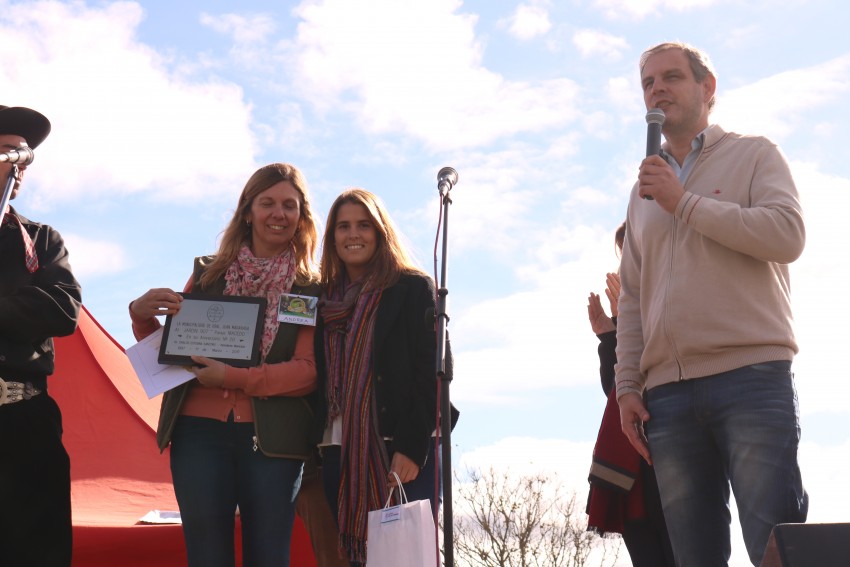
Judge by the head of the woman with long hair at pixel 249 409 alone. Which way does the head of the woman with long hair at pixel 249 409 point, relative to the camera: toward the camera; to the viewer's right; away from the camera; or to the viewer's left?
toward the camera

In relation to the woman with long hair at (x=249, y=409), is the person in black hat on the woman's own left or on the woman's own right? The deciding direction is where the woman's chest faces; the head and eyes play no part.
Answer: on the woman's own right

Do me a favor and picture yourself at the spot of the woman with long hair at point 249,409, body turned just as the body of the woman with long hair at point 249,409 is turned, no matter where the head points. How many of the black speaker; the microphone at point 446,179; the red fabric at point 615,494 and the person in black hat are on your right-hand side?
1

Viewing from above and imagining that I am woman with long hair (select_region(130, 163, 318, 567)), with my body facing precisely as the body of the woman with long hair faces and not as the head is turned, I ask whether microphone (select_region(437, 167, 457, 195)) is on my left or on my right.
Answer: on my left

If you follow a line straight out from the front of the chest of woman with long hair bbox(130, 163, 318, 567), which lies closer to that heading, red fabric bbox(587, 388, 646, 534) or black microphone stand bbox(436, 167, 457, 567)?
the black microphone stand

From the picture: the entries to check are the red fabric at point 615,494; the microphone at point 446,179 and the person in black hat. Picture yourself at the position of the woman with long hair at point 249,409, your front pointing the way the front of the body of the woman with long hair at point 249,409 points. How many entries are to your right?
1

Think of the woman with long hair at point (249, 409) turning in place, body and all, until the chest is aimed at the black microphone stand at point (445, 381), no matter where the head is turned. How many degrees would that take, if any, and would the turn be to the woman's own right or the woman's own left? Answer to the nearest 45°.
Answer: approximately 45° to the woman's own left

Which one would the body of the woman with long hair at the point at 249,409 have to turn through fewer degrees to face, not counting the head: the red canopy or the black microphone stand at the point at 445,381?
the black microphone stand

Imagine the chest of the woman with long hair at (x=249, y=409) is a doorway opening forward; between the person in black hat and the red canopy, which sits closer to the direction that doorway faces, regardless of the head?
the person in black hat

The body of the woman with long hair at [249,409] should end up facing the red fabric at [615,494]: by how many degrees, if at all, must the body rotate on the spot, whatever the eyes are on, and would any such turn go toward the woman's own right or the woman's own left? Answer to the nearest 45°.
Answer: approximately 90° to the woman's own left

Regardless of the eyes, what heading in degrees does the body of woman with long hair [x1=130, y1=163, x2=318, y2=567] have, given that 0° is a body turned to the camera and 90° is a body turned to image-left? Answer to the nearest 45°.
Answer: approximately 0°

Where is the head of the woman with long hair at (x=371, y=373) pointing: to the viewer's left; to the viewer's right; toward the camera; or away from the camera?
toward the camera

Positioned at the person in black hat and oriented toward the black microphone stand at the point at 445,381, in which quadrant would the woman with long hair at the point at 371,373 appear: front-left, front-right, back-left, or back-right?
front-left
